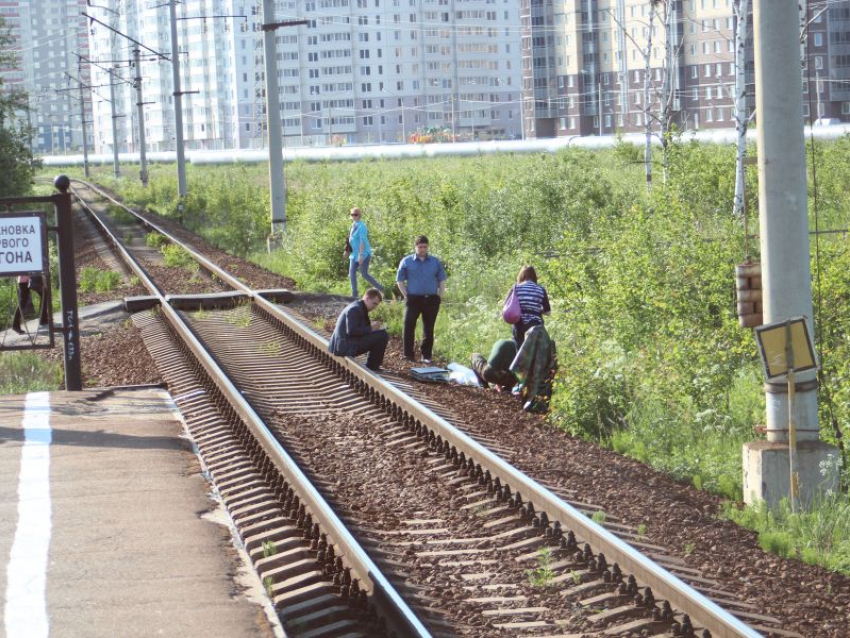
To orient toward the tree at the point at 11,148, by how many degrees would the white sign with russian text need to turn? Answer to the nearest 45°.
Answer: approximately 180°

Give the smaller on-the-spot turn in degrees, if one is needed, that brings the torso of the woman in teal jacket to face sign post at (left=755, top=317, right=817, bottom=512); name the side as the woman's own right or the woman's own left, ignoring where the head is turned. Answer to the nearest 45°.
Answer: approximately 45° to the woman's own left

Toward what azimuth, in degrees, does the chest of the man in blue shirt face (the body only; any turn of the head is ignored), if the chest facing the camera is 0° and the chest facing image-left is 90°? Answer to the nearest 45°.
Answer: approximately 0°

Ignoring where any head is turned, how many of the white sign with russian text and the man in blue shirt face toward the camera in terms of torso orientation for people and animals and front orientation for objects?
2

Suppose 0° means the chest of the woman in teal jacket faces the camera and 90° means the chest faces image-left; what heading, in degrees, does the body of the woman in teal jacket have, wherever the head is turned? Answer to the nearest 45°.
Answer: approximately 45°

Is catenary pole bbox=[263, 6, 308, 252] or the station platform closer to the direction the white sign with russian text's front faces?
the station platform

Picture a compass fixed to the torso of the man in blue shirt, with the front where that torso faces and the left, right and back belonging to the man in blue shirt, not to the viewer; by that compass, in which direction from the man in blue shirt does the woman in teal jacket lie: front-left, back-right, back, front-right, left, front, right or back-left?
back
